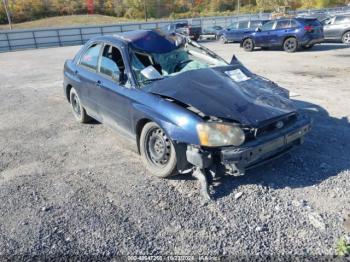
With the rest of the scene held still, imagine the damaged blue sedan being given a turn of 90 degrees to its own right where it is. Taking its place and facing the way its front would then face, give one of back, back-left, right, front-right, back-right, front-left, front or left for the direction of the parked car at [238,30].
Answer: back-right

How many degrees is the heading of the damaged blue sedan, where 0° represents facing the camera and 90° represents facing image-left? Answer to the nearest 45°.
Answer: approximately 315°

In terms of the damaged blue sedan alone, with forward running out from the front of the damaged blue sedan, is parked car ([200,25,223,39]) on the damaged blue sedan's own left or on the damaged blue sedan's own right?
on the damaged blue sedan's own left

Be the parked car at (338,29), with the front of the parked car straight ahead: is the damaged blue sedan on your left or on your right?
on your left

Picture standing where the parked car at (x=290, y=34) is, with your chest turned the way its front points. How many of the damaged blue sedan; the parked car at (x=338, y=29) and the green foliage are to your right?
1

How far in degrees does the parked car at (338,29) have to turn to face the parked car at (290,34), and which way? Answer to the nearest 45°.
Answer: approximately 45° to its left

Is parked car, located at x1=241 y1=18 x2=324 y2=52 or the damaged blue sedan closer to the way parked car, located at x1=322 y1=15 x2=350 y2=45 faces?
the parked car

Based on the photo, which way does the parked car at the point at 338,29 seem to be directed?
to the viewer's left

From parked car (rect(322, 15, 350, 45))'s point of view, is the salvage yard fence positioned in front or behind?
in front

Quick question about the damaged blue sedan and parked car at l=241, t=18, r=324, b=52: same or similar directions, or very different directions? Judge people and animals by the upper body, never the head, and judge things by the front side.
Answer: very different directions

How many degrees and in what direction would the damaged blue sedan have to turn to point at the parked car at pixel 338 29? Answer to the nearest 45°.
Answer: approximately 90° to its left

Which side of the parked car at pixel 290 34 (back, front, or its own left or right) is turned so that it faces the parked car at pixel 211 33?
front

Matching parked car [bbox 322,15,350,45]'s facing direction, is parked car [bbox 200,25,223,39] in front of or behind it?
in front
